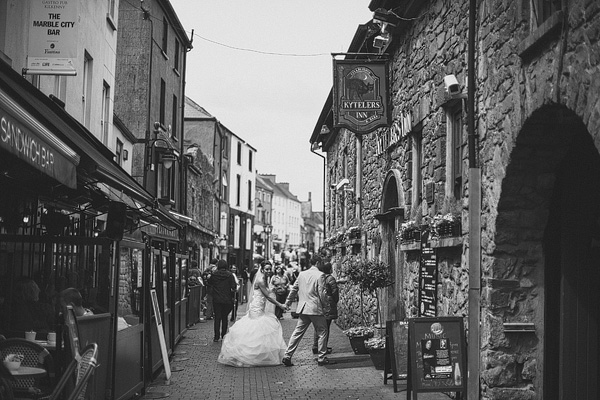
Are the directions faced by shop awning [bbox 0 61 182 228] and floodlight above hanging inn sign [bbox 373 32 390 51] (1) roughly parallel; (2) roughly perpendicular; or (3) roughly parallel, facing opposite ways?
roughly perpendicular

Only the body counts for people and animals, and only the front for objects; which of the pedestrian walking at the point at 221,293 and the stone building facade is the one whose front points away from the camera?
the pedestrian walking

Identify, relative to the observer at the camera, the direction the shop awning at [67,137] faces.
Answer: facing the viewer and to the right of the viewer

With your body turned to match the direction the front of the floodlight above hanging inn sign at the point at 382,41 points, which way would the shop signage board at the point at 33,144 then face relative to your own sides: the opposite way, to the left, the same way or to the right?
to the left

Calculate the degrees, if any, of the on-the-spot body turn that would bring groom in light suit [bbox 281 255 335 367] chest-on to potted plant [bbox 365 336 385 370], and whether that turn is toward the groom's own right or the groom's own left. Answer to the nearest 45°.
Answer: approximately 90° to the groom's own right

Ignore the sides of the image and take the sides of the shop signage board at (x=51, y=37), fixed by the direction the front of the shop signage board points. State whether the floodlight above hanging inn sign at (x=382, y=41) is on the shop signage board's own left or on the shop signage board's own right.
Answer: on the shop signage board's own left

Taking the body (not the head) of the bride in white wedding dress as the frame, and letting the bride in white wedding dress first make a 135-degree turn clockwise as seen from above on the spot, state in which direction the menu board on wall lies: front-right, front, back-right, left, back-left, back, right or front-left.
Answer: left

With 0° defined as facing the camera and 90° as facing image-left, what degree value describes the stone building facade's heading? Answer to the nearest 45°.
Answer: approximately 45°

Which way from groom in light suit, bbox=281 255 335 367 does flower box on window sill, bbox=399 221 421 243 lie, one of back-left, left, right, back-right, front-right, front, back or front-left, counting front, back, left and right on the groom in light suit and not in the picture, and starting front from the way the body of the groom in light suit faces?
right
